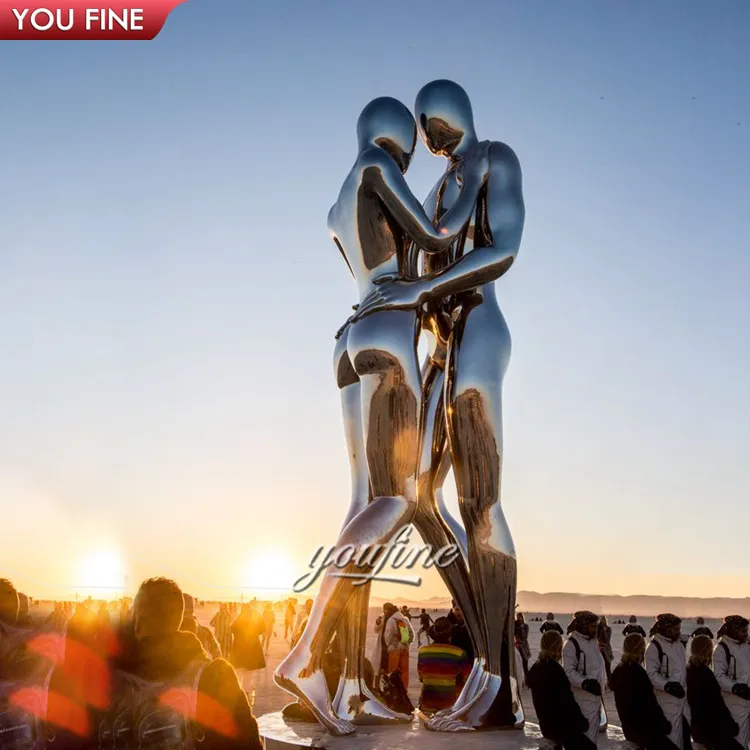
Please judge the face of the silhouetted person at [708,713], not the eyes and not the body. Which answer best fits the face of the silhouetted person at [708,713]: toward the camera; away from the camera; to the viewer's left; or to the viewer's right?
away from the camera

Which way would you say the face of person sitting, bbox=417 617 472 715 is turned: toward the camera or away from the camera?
away from the camera

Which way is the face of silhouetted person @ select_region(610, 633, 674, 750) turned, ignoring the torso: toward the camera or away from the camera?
away from the camera
